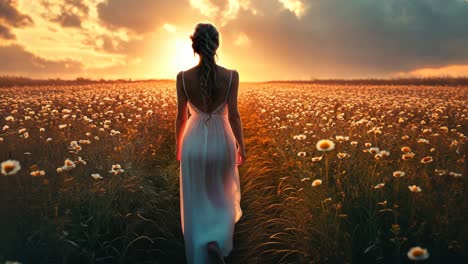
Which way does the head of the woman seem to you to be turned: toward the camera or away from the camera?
away from the camera

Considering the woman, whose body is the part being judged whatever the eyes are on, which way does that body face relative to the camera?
away from the camera
